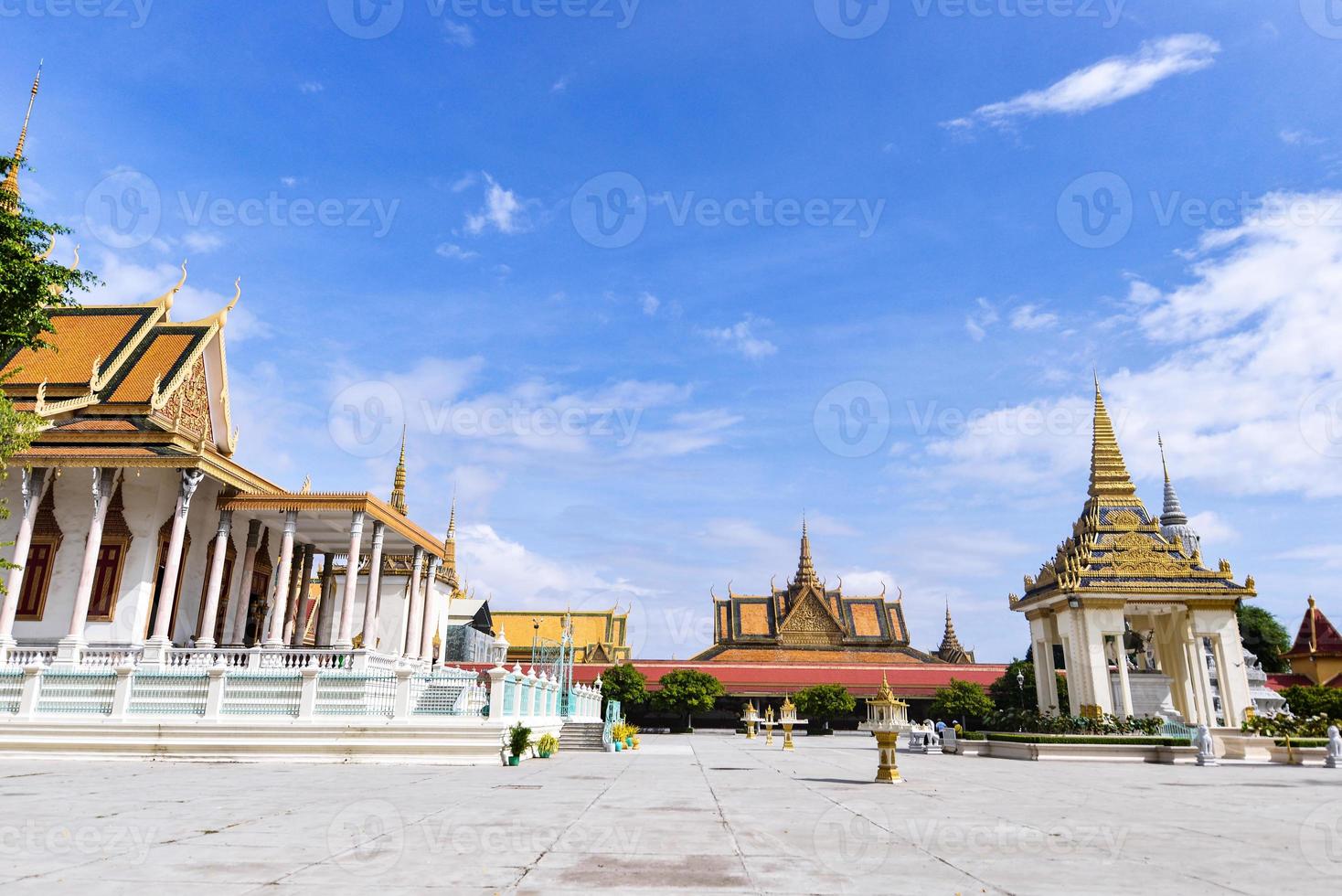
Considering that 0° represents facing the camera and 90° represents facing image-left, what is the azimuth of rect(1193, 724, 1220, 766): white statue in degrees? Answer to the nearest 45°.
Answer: approximately 45°

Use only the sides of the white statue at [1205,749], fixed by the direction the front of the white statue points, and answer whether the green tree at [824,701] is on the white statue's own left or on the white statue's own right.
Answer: on the white statue's own right

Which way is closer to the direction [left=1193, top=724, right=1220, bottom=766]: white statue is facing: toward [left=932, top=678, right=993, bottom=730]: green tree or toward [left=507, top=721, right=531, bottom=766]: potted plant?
the potted plant

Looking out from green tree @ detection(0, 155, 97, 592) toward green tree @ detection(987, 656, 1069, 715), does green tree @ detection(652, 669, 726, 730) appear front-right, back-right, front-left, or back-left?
front-left

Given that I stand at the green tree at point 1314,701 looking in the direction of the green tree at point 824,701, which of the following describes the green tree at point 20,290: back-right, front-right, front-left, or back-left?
front-left

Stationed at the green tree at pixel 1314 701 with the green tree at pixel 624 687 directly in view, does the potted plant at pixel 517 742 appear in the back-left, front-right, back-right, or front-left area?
front-left

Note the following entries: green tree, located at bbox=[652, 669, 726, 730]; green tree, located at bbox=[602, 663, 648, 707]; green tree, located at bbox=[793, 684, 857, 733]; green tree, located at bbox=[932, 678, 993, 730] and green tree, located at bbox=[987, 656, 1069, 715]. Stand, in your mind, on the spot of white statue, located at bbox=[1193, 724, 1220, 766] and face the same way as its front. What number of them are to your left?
0

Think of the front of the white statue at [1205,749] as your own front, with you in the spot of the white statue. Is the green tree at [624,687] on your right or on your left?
on your right

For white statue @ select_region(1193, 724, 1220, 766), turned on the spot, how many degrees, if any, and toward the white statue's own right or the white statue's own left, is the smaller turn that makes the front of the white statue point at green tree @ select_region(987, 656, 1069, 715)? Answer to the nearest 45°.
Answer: approximately 135° to the white statue's own right
